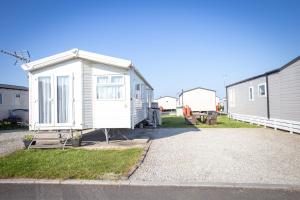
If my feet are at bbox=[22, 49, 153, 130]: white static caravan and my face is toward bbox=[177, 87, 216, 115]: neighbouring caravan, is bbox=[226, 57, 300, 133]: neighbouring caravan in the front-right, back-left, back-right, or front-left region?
front-right

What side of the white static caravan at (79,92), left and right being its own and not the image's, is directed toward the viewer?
front

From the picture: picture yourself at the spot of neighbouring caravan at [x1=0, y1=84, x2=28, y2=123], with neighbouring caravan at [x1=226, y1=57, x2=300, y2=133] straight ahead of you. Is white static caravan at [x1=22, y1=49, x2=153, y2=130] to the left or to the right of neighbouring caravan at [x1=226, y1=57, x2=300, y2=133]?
right

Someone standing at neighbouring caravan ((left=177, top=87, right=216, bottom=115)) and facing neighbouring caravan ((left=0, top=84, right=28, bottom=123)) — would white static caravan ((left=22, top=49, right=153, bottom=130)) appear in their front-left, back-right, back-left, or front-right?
front-left

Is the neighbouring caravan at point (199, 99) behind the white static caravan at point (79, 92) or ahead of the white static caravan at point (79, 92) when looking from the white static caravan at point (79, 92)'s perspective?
behind

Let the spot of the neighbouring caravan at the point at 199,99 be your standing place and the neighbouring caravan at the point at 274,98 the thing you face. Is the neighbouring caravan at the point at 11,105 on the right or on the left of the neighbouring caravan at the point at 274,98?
right

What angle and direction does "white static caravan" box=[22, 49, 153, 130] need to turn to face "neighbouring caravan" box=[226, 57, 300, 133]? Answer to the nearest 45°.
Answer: approximately 90° to its left

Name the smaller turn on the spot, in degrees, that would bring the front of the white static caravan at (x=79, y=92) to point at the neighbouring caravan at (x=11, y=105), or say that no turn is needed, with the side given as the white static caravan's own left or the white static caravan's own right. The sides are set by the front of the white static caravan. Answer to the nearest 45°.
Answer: approximately 135° to the white static caravan's own right

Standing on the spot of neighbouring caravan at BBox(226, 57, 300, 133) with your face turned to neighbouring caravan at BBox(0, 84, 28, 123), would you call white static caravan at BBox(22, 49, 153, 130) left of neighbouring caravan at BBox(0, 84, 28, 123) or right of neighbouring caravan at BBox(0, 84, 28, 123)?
left
